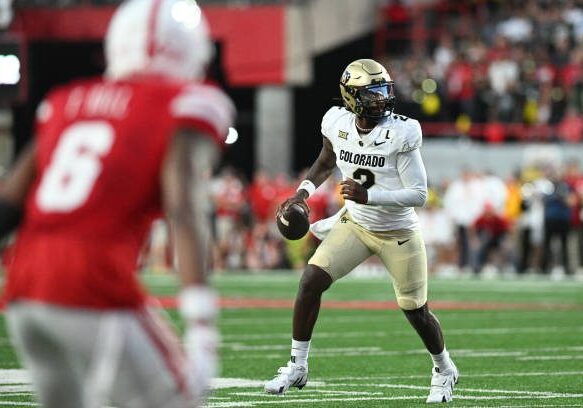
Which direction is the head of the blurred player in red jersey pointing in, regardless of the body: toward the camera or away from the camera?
away from the camera

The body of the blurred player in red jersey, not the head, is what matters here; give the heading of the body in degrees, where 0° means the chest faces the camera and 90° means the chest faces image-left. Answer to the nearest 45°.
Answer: approximately 225°

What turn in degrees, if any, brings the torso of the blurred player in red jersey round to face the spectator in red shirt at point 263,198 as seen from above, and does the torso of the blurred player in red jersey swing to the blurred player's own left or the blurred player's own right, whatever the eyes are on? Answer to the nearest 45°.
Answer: approximately 45° to the blurred player's own left
